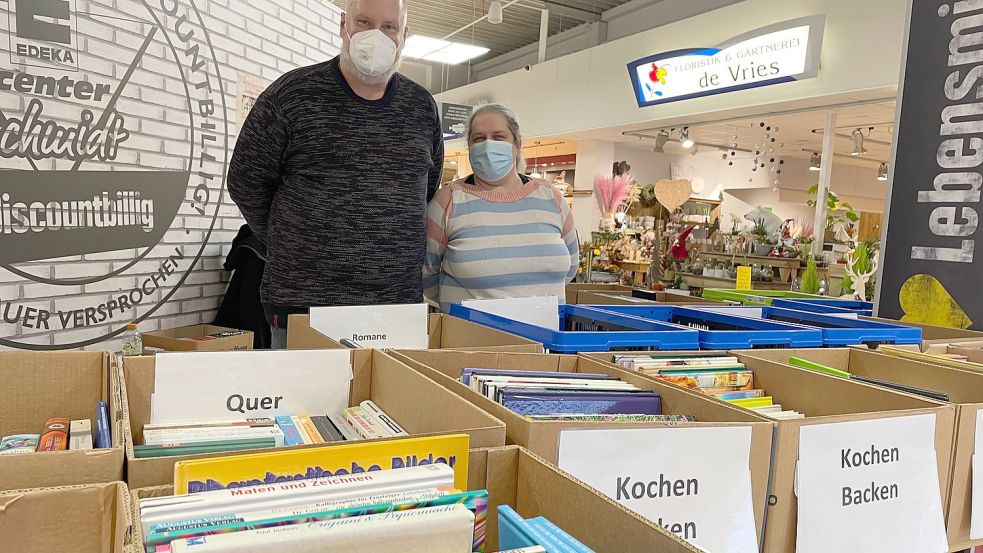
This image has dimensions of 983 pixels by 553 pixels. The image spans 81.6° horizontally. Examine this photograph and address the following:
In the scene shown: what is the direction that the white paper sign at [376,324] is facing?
toward the camera

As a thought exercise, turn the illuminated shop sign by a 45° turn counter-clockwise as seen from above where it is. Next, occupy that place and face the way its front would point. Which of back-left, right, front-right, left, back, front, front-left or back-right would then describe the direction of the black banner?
front

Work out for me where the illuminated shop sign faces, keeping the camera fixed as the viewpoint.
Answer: facing the viewer and to the left of the viewer

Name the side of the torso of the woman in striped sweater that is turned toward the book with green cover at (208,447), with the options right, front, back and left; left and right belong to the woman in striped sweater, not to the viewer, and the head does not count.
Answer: front

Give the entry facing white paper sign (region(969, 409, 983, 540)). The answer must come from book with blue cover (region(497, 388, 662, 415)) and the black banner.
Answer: the black banner

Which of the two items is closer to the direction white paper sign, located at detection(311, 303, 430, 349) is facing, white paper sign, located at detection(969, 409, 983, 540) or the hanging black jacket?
the white paper sign

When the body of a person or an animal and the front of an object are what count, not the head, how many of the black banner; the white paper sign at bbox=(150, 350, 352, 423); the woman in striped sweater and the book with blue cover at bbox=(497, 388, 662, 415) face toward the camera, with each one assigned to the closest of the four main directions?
4

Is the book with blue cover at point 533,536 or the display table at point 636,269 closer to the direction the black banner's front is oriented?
the book with blue cover

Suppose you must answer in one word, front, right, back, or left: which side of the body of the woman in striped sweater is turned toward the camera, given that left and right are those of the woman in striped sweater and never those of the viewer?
front

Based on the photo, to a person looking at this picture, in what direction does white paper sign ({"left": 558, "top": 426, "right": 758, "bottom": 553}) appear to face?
facing the viewer

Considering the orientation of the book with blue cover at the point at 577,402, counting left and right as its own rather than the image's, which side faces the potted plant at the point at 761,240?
back

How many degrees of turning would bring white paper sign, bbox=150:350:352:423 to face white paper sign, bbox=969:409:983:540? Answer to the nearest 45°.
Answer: approximately 90° to its left

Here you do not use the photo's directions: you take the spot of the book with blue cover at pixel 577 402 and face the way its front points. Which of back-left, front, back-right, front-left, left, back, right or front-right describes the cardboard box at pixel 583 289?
back

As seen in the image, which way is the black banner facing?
toward the camera
